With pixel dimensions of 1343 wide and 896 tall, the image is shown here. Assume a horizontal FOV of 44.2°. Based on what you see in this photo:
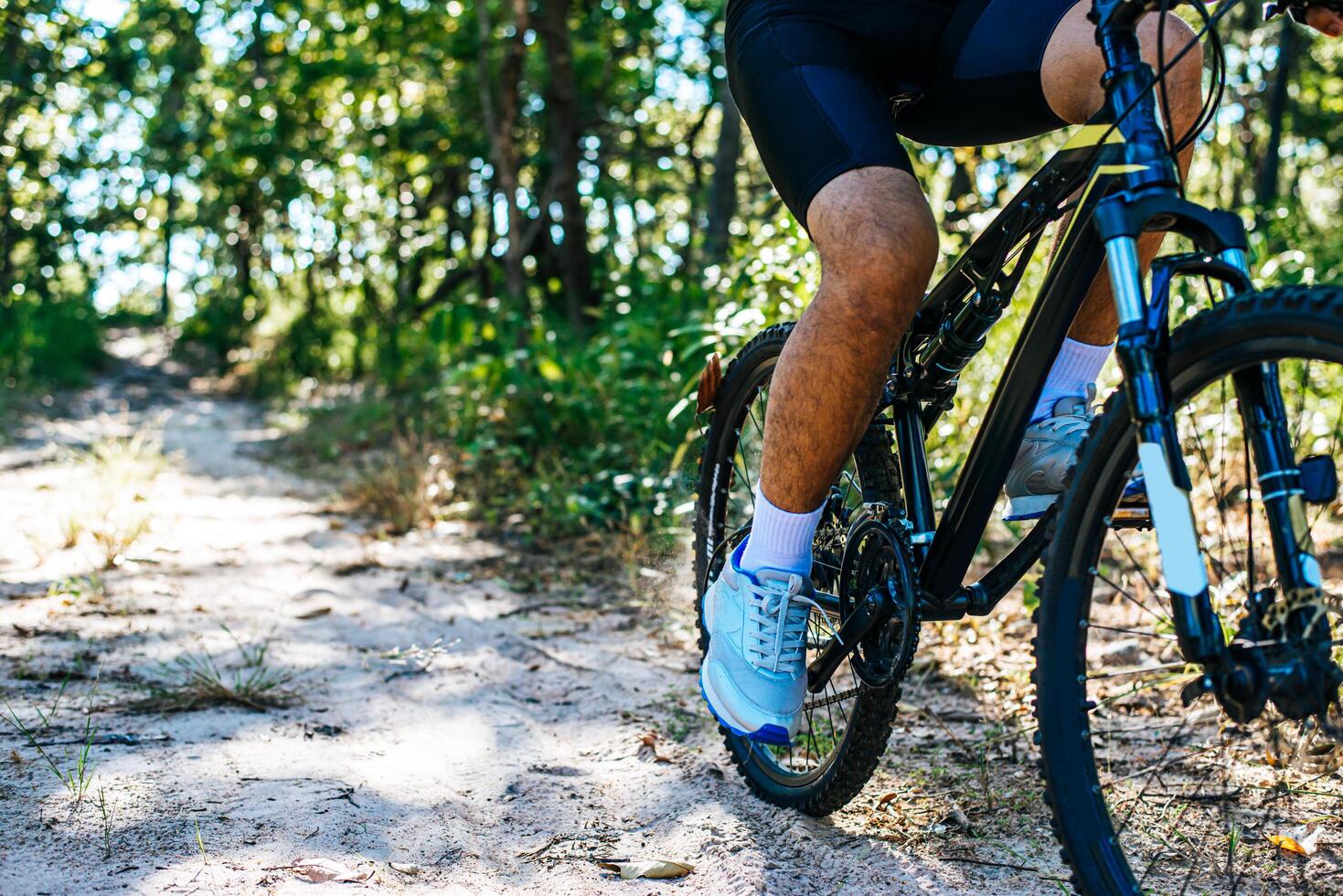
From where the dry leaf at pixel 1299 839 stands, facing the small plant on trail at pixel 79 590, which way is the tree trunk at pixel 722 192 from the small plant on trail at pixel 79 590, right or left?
right

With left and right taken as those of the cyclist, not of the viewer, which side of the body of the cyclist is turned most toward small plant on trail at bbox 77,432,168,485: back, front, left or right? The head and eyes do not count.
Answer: back

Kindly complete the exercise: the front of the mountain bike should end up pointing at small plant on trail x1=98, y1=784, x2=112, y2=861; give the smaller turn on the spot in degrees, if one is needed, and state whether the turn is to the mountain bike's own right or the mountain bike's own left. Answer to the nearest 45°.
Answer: approximately 135° to the mountain bike's own right

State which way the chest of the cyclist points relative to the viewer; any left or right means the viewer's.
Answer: facing the viewer and to the right of the viewer
